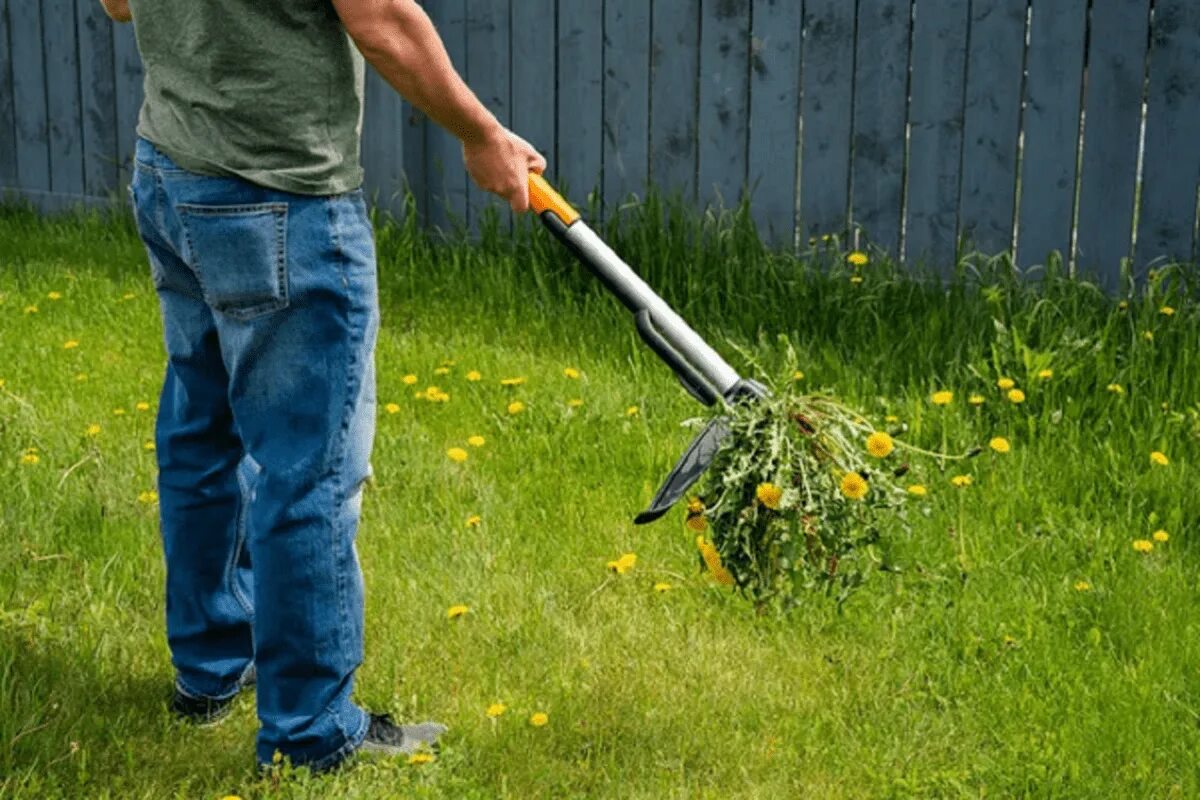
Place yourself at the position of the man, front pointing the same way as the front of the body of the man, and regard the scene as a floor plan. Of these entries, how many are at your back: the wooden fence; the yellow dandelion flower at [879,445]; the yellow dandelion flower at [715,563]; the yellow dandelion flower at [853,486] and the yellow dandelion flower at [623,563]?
0

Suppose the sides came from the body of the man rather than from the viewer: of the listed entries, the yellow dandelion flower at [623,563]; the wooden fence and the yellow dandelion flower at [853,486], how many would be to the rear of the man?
0

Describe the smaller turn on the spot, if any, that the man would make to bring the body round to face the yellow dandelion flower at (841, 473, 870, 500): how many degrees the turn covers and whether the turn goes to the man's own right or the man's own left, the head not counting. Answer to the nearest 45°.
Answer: approximately 45° to the man's own right

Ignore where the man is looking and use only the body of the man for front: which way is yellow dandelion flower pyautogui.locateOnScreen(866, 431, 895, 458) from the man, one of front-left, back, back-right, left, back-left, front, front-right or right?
front-right

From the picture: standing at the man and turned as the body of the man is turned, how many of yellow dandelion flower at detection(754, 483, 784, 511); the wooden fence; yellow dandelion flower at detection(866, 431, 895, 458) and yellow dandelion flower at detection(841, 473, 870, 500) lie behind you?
0

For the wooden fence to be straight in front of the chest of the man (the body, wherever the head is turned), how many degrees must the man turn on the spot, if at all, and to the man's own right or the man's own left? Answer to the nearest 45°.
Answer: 0° — they already face it

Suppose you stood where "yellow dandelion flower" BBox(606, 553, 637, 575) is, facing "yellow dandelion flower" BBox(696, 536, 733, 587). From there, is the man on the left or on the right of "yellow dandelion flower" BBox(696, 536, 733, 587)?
right

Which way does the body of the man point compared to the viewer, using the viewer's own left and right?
facing away from the viewer and to the right of the viewer

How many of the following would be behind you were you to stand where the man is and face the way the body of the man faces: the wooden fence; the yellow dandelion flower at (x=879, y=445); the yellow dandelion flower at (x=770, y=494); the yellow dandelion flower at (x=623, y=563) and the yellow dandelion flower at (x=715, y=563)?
0

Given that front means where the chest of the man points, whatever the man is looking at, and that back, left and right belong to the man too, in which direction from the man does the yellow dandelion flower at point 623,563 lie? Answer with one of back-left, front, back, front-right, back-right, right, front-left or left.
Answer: front

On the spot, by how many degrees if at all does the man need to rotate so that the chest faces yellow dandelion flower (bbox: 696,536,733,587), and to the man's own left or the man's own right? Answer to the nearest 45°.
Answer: approximately 45° to the man's own right
